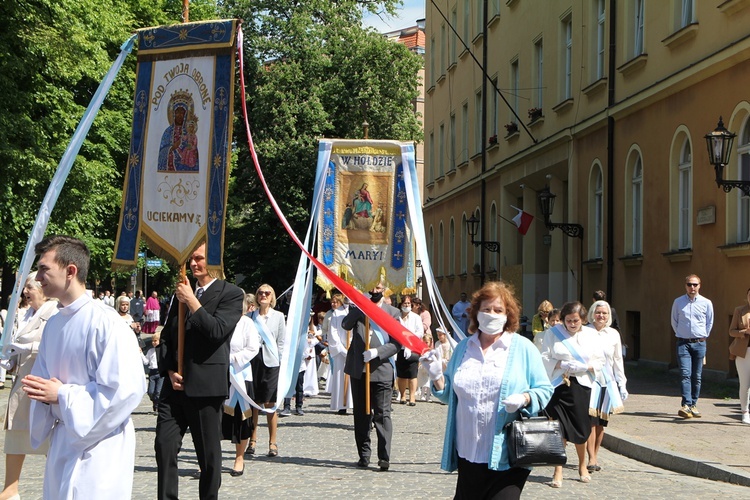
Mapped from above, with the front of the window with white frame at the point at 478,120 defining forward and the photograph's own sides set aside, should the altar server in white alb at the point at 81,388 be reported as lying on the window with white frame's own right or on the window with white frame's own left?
on the window with white frame's own left

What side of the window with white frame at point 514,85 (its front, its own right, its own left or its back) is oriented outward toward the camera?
left

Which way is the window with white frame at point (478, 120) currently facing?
to the viewer's left

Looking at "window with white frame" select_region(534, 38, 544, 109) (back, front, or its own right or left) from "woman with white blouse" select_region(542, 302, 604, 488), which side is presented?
left

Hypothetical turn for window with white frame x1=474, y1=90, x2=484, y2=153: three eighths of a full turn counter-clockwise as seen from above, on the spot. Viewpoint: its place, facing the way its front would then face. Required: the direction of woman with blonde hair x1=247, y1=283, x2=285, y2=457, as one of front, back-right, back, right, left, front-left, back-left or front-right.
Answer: front-right

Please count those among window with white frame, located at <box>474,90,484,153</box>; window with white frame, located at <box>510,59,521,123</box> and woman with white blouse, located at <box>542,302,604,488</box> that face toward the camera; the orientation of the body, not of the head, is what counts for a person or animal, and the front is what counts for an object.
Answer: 1

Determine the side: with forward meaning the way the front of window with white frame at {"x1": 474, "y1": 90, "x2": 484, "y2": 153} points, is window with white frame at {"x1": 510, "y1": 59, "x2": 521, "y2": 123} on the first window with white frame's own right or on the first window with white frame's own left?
on the first window with white frame's own left

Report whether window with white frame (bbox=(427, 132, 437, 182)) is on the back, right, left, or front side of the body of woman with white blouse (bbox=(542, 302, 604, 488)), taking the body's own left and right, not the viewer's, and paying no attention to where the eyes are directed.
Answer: back

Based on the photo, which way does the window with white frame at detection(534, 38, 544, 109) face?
to the viewer's left

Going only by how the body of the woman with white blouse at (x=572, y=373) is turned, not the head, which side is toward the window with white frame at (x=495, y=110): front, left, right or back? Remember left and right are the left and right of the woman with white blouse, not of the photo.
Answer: back

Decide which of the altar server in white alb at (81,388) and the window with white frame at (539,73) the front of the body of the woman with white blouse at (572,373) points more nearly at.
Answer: the altar server in white alb

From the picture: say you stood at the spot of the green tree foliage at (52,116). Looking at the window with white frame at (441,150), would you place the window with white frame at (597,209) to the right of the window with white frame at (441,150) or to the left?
right
